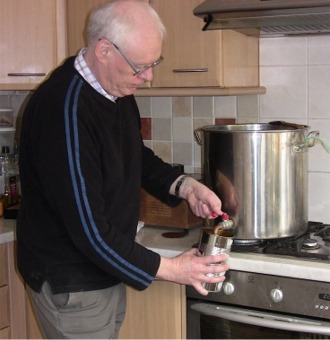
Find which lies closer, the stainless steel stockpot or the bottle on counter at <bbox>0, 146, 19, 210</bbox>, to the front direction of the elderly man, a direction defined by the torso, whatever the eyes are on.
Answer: the stainless steel stockpot

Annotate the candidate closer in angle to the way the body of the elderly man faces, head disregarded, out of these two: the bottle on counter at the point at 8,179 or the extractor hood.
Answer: the extractor hood

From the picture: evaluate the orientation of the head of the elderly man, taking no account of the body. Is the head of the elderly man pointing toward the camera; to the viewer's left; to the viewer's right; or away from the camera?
to the viewer's right

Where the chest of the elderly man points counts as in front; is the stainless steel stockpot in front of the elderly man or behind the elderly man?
in front

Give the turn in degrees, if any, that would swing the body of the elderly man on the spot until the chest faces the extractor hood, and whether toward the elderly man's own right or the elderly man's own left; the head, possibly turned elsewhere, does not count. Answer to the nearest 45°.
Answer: approximately 45° to the elderly man's own left

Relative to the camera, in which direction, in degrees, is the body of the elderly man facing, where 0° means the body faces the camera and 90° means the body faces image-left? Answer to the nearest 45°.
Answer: approximately 270°

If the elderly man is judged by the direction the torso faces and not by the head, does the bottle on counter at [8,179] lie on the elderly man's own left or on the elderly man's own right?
on the elderly man's own left
